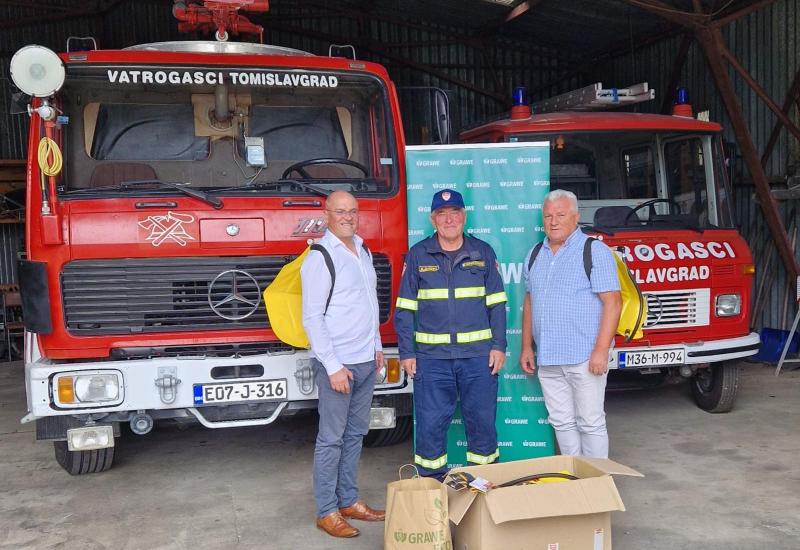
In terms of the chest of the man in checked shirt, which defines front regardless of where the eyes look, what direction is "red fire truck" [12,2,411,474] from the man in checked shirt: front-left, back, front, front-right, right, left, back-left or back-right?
front-right

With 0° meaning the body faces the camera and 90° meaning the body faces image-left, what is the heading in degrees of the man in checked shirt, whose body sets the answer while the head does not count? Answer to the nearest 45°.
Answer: approximately 45°

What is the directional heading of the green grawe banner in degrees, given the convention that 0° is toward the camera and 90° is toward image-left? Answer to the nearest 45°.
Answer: approximately 0°

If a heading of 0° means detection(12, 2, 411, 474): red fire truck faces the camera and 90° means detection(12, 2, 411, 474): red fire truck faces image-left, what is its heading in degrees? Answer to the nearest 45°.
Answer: approximately 0°

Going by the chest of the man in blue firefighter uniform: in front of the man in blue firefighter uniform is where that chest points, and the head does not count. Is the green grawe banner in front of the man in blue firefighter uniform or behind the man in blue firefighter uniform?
behind

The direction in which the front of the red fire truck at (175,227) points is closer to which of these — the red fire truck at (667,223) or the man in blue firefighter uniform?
the man in blue firefighter uniform

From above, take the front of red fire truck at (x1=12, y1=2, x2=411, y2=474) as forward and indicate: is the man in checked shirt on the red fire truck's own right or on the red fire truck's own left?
on the red fire truck's own left
